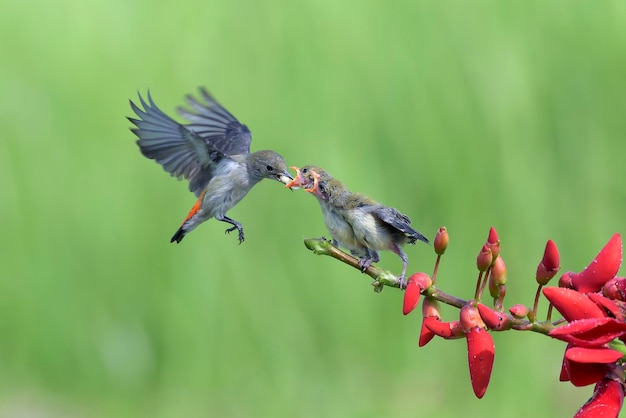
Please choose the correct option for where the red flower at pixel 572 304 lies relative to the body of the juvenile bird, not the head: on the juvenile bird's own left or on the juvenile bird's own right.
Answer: on the juvenile bird's own left

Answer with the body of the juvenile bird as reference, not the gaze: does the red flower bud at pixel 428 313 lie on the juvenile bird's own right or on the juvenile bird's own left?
on the juvenile bird's own left

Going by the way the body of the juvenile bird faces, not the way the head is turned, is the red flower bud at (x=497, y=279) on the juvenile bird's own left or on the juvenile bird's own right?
on the juvenile bird's own left

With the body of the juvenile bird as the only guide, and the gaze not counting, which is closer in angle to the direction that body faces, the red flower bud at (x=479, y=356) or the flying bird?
the flying bird

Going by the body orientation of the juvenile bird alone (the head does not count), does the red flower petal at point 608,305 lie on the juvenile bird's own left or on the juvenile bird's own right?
on the juvenile bird's own left

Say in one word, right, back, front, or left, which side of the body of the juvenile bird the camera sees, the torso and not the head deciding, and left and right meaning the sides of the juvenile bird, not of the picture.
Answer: left

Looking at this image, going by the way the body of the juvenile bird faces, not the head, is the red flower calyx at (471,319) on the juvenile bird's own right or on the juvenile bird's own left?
on the juvenile bird's own left
